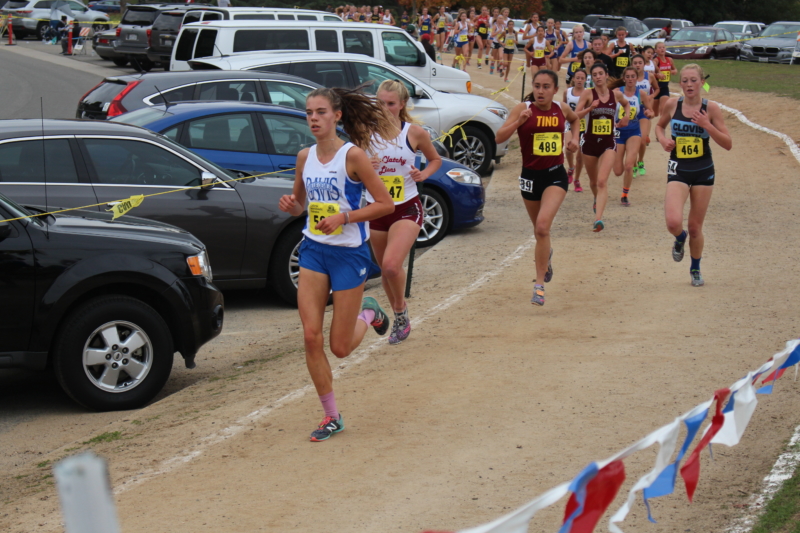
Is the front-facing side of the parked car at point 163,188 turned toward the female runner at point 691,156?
yes

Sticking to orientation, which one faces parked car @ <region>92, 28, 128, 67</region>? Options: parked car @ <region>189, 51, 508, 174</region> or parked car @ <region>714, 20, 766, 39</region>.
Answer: parked car @ <region>714, 20, 766, 39</region>

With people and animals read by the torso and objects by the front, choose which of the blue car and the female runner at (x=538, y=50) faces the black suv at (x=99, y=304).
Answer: the female runner

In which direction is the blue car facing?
to the viewer's right

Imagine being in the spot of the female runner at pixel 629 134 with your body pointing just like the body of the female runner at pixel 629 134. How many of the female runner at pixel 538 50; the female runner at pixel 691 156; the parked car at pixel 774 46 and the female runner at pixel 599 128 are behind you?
2

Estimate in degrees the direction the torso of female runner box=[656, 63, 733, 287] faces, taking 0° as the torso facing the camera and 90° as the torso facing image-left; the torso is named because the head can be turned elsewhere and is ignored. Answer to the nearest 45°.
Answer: approximately 0°

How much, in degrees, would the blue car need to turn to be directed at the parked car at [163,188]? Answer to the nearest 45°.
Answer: approximately 90° to its right

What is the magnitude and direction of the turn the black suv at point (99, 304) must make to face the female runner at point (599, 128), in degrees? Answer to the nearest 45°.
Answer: approximately 45° to its left

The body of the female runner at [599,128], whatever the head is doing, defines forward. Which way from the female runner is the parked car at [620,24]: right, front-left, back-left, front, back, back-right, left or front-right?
back

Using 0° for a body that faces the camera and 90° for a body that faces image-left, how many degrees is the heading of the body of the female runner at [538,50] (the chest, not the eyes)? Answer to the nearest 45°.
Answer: approximately 0°

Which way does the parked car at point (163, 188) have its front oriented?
to the viewer's right

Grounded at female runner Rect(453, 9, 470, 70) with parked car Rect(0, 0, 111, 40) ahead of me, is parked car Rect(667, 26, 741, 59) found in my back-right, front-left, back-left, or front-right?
back-right

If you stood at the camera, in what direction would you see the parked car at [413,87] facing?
facing to the right of the viewer

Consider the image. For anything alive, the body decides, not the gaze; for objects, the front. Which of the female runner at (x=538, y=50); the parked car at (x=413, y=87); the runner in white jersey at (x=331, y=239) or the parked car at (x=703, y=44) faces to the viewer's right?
the parked car at (x=413, y=87)
